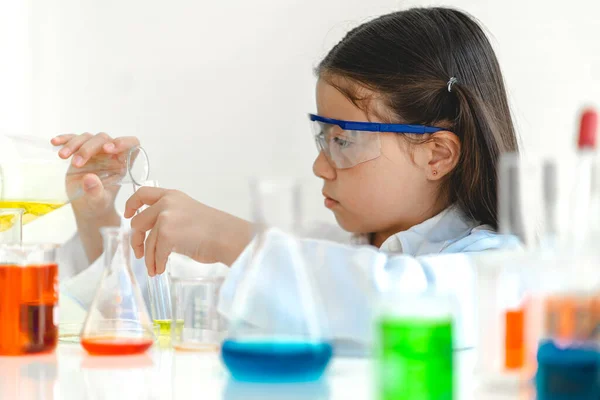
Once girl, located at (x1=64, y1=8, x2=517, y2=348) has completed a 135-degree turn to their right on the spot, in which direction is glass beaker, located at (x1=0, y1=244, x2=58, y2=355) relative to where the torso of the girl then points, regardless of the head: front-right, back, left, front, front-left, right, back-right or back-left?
back

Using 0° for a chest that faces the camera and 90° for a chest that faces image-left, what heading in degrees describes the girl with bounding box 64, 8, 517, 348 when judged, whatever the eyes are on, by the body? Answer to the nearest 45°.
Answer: approximately 90°

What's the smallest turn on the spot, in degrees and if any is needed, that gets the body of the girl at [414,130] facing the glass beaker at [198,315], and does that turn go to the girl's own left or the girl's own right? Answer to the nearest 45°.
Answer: approximately 45° to the girl's own left

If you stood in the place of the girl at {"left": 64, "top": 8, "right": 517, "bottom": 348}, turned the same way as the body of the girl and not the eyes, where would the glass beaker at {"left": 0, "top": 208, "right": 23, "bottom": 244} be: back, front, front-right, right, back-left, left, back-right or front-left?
front-left

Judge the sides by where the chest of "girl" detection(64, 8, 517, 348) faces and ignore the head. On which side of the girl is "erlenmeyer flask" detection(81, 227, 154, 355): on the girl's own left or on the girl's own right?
on the girl's own left

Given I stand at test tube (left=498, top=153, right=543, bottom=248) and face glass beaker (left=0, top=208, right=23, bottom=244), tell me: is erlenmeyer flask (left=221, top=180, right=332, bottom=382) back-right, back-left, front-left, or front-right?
front-left

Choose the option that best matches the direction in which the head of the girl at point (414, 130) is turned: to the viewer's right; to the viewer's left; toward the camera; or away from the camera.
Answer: to the viewer's left

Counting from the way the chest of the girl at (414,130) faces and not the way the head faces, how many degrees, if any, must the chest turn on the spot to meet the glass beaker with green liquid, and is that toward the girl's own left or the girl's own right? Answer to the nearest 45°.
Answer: approximately 90° to the girl's own left

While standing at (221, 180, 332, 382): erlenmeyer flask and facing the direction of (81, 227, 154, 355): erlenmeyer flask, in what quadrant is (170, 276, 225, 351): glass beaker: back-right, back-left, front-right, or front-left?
front-right

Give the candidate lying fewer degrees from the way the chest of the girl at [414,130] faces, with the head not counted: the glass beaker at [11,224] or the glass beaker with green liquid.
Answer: the glass beaker at [11,224]
